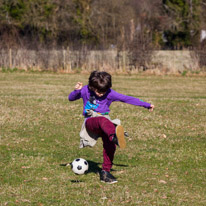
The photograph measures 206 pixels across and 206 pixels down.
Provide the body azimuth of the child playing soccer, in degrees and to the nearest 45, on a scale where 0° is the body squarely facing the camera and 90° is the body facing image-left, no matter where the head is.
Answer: approximately 0°
